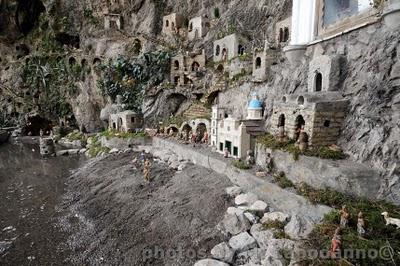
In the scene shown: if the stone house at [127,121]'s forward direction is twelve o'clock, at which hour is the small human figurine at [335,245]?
The small human figurine is roughly at 10 o'clock from the stone house.

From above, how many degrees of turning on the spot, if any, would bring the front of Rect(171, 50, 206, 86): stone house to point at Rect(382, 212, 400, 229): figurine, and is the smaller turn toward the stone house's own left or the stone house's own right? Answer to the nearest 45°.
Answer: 0° — it already faces it

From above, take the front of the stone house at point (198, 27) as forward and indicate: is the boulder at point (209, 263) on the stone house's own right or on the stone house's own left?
on the stone house's own left

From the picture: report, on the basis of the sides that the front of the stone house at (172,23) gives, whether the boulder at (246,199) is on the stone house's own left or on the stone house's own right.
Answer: on the stone house's own left

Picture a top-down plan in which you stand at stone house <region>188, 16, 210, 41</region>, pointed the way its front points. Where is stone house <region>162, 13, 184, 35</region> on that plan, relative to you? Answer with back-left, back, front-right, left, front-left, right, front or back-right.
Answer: right

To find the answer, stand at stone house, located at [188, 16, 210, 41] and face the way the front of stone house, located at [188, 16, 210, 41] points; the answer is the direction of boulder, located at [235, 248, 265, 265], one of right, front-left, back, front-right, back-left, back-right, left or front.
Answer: front-left

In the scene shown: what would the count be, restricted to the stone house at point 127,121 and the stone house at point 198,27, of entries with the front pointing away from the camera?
0

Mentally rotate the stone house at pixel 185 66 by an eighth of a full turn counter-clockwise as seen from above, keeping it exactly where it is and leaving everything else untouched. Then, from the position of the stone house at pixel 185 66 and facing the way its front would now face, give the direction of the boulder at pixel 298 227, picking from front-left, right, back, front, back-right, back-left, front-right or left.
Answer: front-right

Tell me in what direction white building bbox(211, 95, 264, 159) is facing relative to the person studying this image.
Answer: facing the viewer and to the left of the viewer

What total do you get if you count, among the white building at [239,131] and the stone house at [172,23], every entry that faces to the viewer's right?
0

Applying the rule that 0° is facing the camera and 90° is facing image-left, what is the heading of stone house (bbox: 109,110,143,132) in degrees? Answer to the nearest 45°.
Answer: approximately 45°

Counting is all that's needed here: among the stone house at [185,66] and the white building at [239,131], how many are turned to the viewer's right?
0

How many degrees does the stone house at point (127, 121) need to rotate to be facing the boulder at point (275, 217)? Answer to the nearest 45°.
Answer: approximately 45° to its left

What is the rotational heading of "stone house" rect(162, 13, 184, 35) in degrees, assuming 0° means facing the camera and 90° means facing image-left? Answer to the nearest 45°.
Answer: approximately 45°
